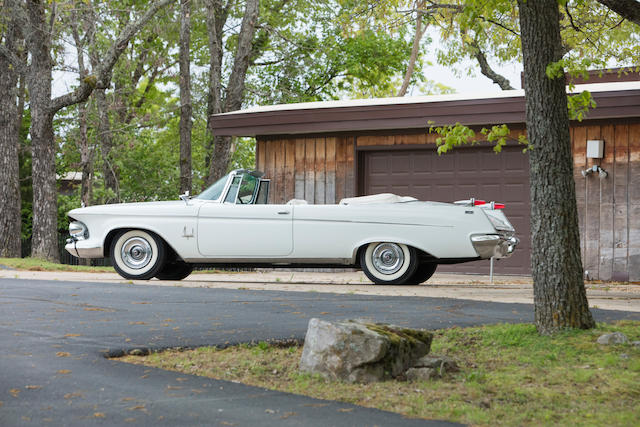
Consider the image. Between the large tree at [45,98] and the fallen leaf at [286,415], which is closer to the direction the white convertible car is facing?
the large tree

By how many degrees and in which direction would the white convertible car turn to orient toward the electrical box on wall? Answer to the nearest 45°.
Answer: approximately 135° to its right

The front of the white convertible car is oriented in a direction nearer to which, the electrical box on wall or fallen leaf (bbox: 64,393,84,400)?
the fallen leaf

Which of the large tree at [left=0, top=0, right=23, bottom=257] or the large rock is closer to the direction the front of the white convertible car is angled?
the large tree

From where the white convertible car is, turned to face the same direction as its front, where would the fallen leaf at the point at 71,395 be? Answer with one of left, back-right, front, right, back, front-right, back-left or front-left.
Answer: left

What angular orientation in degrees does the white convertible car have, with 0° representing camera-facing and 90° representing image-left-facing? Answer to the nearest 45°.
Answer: approximately 90°

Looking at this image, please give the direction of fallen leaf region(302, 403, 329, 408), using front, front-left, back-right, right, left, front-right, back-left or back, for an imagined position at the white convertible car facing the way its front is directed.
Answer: left

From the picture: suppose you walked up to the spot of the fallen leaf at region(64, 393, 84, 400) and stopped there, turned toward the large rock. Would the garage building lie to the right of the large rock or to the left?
left

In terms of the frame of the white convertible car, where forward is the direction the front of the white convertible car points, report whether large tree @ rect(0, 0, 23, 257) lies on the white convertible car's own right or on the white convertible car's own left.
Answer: on the white convertible car's own right

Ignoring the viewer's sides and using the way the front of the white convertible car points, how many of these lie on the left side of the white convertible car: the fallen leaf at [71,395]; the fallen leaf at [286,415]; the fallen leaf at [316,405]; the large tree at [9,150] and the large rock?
4

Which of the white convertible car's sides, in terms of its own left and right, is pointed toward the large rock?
left

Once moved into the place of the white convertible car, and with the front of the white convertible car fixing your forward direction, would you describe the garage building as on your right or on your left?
on your right

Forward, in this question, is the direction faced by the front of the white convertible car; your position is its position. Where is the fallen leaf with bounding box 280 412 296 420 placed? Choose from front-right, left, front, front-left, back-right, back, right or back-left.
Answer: left

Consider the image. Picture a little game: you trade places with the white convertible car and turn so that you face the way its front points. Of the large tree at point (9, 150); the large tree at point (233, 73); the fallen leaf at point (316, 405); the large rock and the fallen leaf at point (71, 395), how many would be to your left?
3
